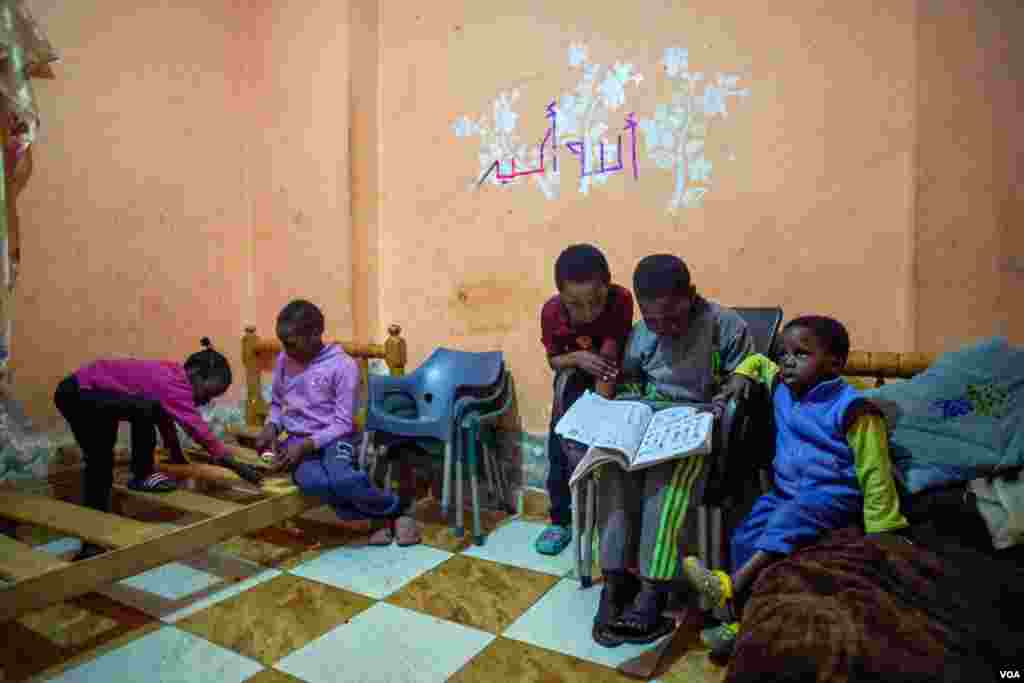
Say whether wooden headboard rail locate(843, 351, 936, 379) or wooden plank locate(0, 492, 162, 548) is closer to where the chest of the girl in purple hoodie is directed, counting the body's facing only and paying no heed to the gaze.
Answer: the wooden plank

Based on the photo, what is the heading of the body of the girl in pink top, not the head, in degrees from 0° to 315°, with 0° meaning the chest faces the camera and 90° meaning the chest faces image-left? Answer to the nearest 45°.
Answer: approximately 270°

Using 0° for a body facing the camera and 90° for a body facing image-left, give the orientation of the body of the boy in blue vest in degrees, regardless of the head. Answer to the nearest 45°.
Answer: approximately 45°

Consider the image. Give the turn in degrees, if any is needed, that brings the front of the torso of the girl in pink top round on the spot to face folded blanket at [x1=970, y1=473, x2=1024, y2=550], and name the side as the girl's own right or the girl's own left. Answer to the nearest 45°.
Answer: approximately 45° to the girl's own right

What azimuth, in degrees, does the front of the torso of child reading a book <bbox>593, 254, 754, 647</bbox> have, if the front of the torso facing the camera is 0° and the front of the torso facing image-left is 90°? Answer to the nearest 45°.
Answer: approximately 45°

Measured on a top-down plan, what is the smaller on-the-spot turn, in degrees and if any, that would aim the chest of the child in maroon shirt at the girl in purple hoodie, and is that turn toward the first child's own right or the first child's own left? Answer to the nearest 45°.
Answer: approximately 90° to the first child's own right

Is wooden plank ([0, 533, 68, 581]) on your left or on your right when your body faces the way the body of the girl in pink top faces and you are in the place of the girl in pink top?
on your right

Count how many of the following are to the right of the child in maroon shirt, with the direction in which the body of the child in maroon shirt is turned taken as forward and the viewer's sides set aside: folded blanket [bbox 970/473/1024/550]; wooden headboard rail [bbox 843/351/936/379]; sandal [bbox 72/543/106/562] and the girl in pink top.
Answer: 2
